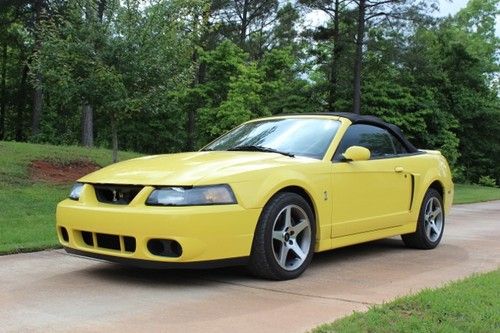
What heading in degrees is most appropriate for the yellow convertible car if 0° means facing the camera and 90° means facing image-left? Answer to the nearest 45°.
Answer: approximately 45°
